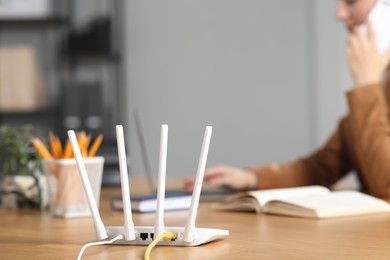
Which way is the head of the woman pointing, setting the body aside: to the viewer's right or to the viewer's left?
to the viewer's left

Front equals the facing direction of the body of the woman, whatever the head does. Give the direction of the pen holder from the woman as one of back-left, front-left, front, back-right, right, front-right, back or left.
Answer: front-left

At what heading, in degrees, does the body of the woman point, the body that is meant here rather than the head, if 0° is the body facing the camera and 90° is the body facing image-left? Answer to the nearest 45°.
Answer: approximately 90°

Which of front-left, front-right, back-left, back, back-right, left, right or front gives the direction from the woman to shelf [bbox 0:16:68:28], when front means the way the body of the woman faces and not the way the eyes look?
front-right

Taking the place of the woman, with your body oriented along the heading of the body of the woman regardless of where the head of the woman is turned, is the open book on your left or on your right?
on your left

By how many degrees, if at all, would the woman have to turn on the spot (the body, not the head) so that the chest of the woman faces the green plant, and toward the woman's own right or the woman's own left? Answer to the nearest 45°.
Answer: approximately 45° to the woman's own left

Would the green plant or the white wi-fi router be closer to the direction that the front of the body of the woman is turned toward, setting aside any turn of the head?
the green plant

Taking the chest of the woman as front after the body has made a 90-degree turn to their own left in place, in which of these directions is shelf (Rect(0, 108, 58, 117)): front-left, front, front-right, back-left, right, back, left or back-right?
back-right
